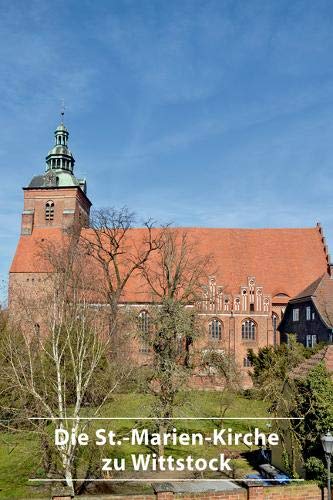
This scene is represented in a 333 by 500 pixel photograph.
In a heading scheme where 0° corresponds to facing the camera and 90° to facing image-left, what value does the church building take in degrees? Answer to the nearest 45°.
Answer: approximately 90°

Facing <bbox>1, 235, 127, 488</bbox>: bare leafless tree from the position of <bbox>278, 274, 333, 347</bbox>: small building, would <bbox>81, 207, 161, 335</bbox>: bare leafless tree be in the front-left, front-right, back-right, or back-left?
front-right

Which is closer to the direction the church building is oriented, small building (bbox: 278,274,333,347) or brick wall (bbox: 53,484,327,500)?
the brick wall

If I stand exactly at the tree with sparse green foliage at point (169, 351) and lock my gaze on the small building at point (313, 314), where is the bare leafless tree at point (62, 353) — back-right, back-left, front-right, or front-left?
back-left
